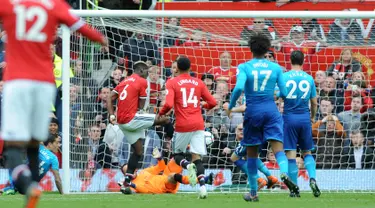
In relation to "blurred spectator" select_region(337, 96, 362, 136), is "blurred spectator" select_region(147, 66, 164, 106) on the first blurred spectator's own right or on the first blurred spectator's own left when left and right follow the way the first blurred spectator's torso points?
on the first blurred spectator's own right

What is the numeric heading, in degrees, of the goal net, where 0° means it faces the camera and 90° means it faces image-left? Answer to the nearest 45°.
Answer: approximately 0°

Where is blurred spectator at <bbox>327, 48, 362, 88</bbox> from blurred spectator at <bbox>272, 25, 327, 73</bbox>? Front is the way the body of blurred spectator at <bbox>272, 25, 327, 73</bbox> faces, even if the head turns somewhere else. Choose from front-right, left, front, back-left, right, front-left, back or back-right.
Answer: left

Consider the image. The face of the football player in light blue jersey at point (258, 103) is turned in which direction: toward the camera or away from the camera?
away from the camera

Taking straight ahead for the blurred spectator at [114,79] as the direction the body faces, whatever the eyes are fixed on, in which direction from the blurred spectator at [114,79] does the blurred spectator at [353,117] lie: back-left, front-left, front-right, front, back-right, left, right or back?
left

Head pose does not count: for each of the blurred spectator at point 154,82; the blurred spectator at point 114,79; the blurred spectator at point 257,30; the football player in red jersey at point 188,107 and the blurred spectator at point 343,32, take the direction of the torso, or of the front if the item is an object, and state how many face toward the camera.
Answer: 4

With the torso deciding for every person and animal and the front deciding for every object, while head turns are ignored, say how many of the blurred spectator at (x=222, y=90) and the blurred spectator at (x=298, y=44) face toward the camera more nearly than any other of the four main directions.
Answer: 2

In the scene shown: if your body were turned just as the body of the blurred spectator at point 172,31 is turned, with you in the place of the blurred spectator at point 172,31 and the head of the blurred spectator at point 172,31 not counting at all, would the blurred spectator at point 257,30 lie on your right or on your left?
on your left

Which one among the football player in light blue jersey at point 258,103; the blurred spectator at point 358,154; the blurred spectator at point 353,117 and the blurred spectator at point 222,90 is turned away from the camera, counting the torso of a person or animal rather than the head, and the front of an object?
the football player in light blue jersey

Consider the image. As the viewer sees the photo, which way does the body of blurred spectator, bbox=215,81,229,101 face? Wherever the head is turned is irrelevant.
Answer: toward the camera

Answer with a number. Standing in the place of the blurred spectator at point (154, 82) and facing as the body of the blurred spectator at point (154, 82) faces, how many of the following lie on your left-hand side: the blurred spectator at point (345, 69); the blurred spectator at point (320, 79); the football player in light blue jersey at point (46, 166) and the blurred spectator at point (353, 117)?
3

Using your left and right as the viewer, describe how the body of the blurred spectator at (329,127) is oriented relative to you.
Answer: facing the viewer

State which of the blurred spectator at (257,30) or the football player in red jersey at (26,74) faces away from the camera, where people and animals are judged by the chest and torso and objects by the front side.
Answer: the football player in red jersey

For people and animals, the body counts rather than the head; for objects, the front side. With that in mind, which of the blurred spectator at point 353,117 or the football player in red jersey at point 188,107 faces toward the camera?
the blurred spectator

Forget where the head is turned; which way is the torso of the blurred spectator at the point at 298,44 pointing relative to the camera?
toward the camera

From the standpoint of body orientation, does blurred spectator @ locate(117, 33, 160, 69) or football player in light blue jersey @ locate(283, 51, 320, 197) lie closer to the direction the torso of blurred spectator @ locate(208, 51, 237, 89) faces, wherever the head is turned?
the football player in light blue jersey
